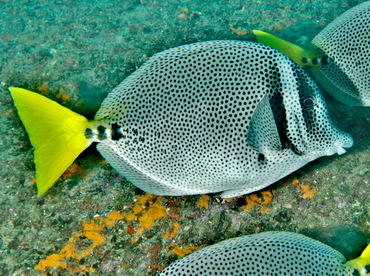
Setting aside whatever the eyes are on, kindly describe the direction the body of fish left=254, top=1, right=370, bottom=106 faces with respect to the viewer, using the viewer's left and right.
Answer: facing to the right of the viewer

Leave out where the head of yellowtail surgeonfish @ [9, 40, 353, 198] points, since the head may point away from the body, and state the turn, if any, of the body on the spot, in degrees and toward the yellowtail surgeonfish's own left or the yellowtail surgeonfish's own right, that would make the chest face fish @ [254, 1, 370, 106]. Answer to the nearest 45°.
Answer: approximately 45° to the yellowtail surgeonfish's own left

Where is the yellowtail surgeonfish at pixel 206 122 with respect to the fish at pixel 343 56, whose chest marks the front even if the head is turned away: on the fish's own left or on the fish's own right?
on the fish's own right

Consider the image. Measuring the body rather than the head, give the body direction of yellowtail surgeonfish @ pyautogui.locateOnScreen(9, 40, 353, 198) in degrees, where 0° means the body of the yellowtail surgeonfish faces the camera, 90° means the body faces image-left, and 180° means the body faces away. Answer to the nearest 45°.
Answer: approximately 270°

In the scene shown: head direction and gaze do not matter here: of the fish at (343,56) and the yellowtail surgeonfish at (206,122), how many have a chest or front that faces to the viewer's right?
2
